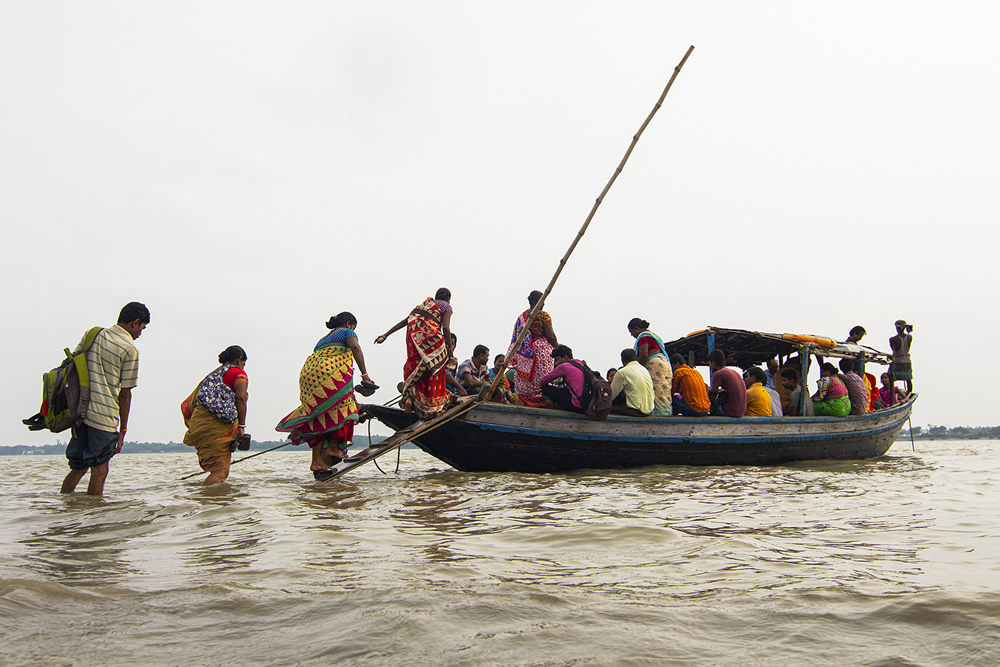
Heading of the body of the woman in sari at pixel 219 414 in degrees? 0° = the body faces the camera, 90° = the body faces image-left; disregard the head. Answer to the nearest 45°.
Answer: approximately 225°

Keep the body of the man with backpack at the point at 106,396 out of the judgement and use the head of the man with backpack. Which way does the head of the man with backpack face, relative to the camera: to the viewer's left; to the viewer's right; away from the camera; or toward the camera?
to the viewer's right

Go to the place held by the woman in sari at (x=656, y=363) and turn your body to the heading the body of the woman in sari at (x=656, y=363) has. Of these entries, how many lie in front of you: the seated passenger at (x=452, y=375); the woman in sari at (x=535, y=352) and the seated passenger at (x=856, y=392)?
2

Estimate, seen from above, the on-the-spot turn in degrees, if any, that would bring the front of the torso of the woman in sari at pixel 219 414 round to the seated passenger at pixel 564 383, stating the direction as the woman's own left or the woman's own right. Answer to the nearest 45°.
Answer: approximately 45° to the woman's own right

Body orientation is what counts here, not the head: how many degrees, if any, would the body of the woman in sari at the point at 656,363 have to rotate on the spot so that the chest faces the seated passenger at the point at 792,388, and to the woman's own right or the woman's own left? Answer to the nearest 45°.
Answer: approximately 135° to the woman's own right

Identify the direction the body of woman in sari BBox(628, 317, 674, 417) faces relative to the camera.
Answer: to the viewer's left

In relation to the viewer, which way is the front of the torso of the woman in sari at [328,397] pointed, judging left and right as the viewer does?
facing away from the viewer and to the right of the viewer

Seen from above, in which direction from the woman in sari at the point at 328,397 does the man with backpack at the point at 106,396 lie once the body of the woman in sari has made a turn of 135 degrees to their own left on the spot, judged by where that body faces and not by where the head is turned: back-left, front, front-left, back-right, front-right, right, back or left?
front-left
